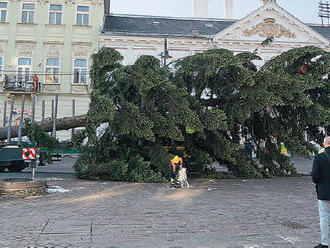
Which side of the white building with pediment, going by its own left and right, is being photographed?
front

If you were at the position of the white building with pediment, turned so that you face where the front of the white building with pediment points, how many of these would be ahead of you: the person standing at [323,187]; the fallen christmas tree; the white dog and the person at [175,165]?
4

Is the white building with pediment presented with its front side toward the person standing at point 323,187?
yes

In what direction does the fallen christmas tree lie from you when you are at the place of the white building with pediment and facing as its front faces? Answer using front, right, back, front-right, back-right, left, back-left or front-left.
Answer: front

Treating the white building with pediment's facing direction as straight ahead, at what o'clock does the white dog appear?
The white dog is roughly at 12 o'clock from the white building with pediment.

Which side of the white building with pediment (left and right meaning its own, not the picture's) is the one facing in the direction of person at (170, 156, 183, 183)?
front

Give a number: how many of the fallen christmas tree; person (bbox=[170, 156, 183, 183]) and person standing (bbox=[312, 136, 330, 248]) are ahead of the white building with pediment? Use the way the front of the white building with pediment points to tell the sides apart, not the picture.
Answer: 3
